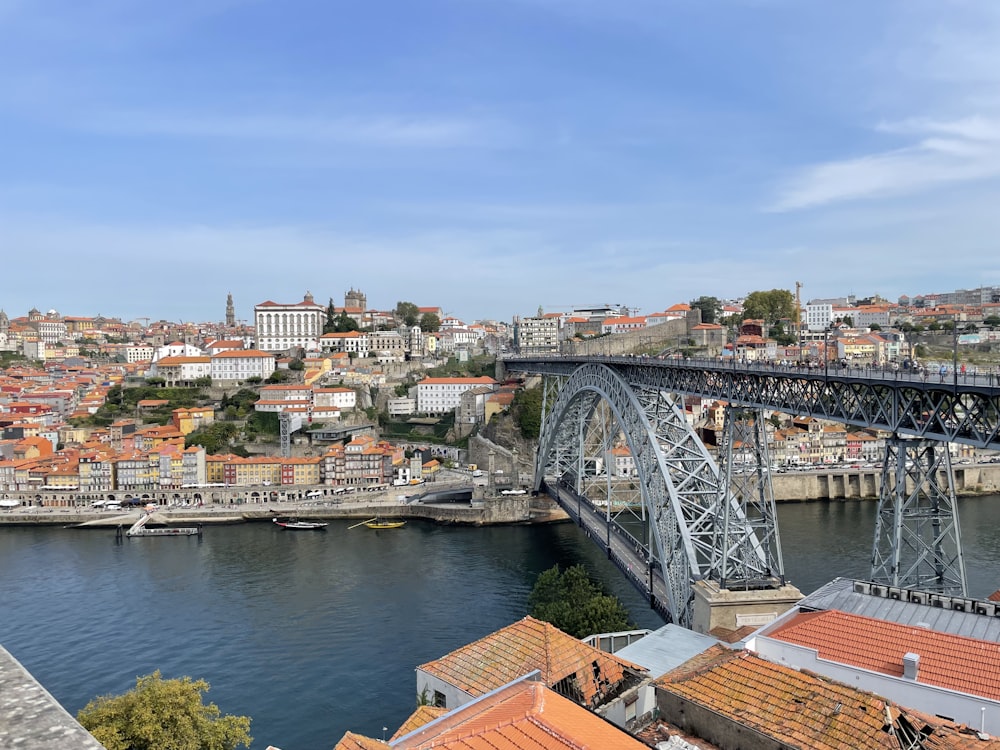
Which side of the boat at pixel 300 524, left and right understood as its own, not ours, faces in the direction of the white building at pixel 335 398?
right

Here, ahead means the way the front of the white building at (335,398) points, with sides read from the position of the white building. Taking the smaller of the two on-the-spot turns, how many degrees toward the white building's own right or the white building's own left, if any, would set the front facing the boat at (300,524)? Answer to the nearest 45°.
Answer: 0° — it already faces it

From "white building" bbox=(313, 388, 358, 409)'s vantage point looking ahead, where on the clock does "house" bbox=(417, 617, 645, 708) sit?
The house is roughly at 12 o'clock from the white building.

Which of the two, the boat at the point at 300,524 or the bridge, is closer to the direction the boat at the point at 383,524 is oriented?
the bridge

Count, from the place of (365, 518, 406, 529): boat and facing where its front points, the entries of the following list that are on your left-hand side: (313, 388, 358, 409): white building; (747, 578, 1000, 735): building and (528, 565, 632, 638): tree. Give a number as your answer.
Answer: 1

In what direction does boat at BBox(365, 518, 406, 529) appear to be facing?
to the viewer's right

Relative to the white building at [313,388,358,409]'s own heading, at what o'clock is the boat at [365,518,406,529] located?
The boat is roughly at 12 o'clock from the white building.

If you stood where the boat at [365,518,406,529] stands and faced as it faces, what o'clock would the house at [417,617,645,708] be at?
The house is roughly at 3 o'clock from the boat.

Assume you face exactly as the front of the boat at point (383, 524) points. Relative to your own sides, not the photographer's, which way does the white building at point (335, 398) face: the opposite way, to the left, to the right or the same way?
to the right

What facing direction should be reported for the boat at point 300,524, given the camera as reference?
facing to the left of the viewer
